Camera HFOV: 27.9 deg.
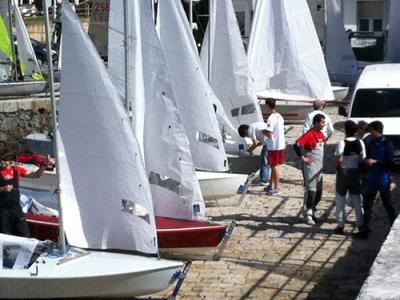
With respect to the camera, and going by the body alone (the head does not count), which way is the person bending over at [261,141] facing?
to the viewer's left

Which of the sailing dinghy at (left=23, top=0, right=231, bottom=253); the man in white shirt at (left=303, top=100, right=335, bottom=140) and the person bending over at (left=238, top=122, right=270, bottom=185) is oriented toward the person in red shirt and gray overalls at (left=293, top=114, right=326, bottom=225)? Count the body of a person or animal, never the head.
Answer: the sailing dinghy

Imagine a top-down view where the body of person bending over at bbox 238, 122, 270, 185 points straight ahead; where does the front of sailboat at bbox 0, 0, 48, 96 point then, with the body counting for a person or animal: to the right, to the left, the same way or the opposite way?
the opposite way

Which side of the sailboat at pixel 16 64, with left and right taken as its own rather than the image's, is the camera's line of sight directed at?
right

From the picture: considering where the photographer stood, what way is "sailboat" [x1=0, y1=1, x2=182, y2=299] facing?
facing to the right of the viewer

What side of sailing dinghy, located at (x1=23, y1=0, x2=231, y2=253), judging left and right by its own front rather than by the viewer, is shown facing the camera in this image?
right
